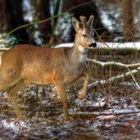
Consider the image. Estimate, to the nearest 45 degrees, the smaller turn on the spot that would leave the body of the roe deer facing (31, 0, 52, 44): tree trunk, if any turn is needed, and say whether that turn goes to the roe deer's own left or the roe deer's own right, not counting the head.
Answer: approximately 90° to the roe deer's own left

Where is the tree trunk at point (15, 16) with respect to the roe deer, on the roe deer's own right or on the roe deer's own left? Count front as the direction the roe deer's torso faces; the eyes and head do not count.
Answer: on the roe deer's own left

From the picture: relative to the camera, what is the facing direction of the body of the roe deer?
to the viewer's right
